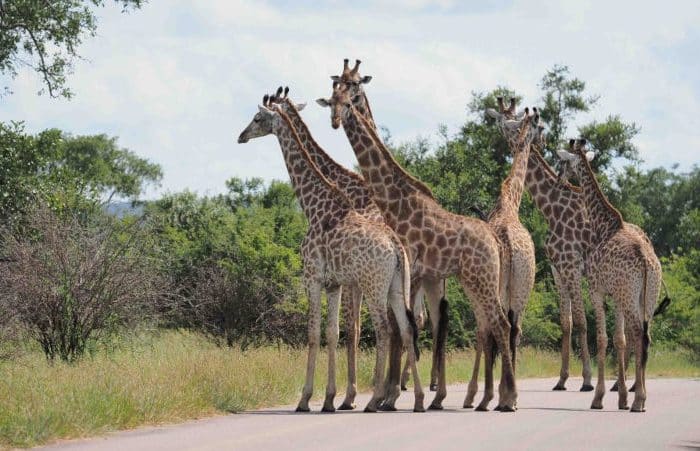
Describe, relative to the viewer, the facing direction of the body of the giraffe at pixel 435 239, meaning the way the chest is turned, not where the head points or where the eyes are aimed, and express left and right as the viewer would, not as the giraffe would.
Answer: facing to the left of the viewer

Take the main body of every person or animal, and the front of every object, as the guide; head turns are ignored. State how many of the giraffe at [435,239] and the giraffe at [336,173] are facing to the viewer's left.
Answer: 2

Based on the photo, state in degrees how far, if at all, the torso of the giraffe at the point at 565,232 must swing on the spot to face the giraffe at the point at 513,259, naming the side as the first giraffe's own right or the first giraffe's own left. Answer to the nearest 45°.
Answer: approximately 45° to the first giraffe's own left

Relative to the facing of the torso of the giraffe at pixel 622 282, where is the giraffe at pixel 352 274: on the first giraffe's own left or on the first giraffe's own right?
on the first giraffe's own left

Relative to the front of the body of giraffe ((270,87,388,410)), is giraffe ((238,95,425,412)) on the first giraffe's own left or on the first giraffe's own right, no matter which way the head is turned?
on the first giraffe's own left

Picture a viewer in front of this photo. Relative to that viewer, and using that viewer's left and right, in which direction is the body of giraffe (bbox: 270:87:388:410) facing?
facing to the left of the viewer

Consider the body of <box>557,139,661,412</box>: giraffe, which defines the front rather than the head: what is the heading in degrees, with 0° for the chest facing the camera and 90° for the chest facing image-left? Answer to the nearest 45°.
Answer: approximately 135°

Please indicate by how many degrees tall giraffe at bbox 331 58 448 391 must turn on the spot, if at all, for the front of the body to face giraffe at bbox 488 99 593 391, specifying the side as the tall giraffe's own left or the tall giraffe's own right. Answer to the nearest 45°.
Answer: approximately 180°

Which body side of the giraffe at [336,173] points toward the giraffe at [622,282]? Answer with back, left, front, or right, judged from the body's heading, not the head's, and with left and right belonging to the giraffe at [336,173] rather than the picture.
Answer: back

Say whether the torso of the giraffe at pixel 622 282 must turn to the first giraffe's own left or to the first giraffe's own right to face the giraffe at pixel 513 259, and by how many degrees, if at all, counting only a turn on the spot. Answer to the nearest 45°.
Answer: approximately 45° to the first giraffe's own left
